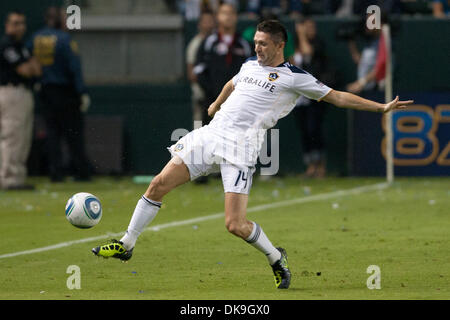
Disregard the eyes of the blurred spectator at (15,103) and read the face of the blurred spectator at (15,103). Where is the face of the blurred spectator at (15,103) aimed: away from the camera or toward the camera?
toward the camera

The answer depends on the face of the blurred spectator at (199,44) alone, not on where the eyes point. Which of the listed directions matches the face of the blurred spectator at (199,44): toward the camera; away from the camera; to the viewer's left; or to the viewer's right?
toward the camera

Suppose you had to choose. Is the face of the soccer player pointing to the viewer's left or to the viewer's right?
to the viewer's left

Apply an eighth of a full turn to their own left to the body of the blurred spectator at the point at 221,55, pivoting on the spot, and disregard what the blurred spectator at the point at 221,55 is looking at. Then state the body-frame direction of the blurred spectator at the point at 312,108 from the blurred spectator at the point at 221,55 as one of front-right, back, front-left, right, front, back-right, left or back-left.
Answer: left

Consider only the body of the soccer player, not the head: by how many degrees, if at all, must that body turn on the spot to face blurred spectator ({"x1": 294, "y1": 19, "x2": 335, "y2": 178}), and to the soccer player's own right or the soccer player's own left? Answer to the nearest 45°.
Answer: approximately 135° to the soccer player's own right

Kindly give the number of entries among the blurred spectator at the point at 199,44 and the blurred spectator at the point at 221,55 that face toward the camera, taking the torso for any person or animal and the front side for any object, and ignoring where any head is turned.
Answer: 2

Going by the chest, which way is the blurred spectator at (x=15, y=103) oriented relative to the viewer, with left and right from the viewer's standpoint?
facing the viewer and to the right of the viewer

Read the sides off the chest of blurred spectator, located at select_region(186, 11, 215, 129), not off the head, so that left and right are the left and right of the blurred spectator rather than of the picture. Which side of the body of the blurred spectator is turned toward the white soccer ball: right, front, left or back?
front

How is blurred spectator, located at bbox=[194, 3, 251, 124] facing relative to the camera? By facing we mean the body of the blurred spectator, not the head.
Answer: toward the camera

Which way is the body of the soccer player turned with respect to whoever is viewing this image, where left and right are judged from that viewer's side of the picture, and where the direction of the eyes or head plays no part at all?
facing the viewer and to the left of the viewer

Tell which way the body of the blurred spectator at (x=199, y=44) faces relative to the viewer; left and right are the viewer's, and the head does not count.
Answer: facing the viewer

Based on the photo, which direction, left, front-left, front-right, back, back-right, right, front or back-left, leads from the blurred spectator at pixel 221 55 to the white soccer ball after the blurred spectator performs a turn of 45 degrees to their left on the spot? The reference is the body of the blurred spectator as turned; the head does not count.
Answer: front-right

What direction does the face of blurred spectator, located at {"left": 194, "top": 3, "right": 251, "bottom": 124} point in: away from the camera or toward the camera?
toward the camera

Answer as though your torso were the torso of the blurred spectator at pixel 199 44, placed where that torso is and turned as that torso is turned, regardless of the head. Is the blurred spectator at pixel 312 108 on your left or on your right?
on your left
